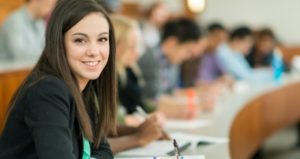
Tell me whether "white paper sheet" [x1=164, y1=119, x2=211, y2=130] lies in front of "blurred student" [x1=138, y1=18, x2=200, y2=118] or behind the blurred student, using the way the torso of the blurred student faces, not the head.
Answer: in front

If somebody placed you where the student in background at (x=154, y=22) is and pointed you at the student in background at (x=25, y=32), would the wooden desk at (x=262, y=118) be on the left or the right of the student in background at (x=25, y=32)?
left

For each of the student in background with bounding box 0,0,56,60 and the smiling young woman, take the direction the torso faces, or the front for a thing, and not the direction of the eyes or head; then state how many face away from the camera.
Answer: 0

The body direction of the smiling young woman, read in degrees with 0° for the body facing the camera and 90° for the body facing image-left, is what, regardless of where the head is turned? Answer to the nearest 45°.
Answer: approximately 315°

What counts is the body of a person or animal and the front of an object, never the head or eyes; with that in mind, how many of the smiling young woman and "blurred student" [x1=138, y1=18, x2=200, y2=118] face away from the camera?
0

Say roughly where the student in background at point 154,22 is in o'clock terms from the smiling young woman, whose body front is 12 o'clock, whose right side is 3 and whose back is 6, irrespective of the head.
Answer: The student in background is roughly at 8 o'clock from the smiling young woman.
